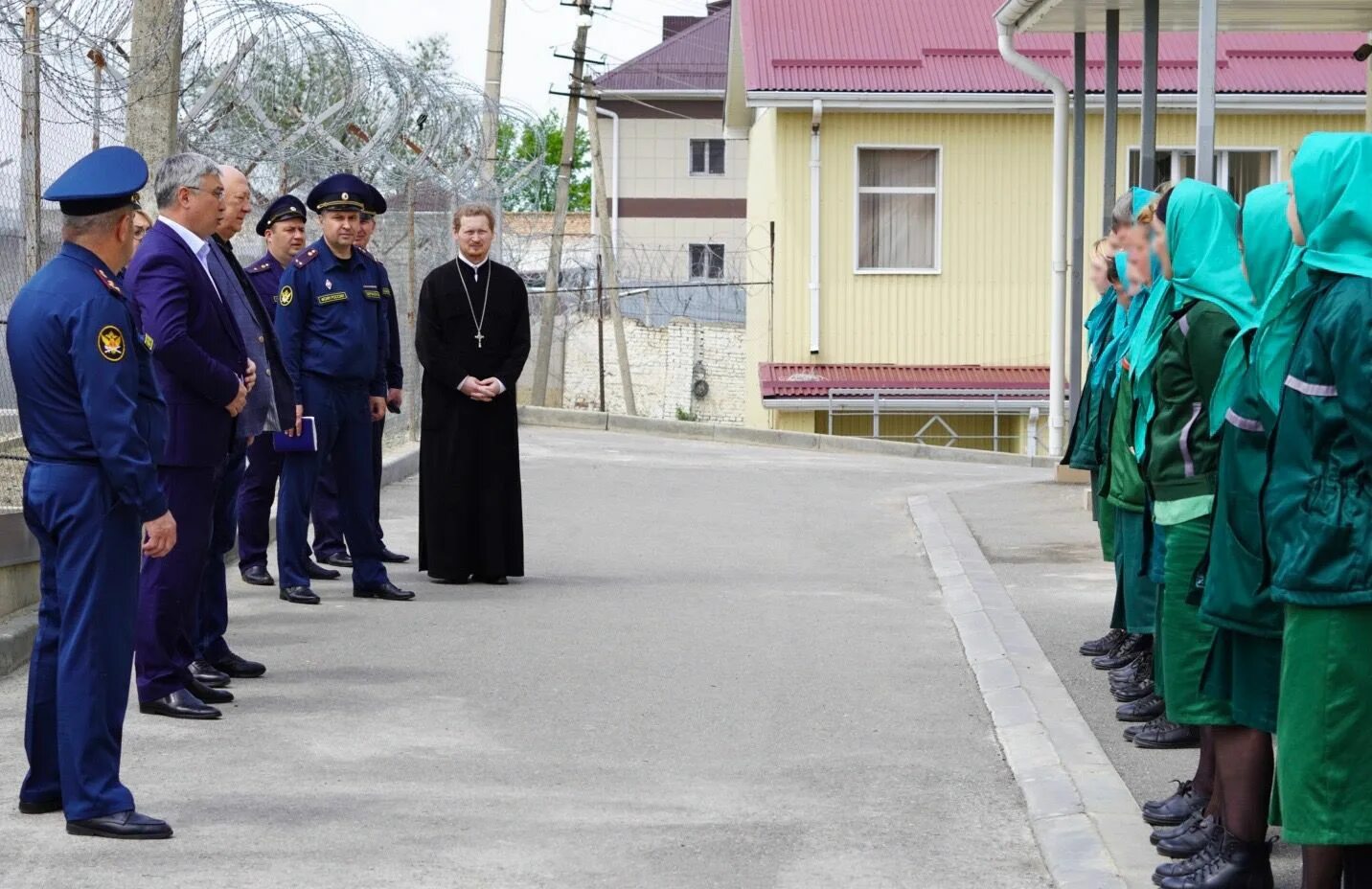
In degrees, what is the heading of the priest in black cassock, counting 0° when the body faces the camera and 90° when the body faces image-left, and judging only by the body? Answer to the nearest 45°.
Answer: approximately 0°

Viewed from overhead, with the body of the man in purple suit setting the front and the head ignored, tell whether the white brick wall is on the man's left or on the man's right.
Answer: on the man's left

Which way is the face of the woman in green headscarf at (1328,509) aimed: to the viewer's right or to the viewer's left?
to the viewer's left

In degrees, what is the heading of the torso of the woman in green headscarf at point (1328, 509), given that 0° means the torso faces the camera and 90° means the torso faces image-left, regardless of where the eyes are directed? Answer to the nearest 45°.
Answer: approximately 90°

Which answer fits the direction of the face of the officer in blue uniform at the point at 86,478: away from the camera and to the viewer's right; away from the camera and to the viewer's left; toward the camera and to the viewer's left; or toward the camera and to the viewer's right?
away from the camera and to the viewer's right

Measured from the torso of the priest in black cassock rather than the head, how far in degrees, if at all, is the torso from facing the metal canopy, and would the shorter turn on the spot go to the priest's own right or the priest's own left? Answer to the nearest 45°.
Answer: approximately 135° to the priest's own left

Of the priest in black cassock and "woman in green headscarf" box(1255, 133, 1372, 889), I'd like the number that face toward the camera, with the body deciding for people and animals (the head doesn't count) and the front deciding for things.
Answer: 1

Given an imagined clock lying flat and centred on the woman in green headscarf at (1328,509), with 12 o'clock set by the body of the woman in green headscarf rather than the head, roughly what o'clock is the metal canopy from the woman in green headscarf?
The metal canopy is roughly at 3 o'clock from the woman in green headscarf.

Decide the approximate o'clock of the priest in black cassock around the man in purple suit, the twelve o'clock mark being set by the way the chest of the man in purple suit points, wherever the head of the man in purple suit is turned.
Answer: The priest in black cassock is roughly at 10 o'clock from the man in purple suit.

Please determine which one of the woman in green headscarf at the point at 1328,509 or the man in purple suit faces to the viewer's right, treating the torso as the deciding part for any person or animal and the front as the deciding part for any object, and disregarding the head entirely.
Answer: the man in purple suit

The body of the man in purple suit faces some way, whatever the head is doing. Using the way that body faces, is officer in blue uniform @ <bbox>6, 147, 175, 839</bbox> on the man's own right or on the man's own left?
on the man's own right

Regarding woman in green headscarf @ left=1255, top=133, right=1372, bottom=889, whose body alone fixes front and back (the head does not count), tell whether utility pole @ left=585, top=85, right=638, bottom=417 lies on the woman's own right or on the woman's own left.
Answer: on the woman's own right

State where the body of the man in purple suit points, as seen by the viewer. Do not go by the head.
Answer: to the viewer's right
